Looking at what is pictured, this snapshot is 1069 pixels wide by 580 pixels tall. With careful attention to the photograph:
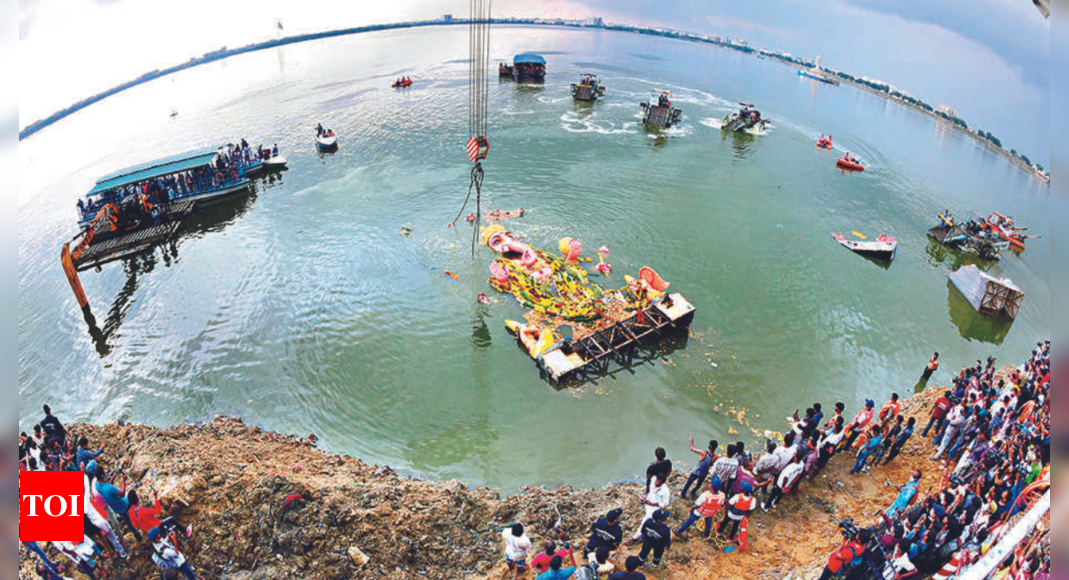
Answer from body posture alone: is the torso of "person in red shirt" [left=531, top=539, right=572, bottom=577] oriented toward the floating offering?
yes

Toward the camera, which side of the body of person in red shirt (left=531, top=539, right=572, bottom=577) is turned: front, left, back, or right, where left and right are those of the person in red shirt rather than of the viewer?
back

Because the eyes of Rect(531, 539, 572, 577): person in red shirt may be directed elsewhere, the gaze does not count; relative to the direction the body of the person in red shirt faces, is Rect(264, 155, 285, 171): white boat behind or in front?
in front

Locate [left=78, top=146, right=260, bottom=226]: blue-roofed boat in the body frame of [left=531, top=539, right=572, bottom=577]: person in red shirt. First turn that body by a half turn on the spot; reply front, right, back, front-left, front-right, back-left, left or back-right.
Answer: back-right

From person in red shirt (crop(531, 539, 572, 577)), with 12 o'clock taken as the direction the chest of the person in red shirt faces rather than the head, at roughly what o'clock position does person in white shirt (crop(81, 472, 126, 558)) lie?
The person in white shirt is roughly at 9 o'clock from the person in red shirt.

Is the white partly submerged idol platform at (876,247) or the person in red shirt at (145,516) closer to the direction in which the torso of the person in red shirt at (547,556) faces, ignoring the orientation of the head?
the white partly submerged idol platform

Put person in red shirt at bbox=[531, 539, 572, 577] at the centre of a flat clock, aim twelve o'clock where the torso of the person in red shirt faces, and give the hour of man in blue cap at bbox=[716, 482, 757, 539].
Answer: The man in blue cap is roughly at 2 o'clock from the person in red shirt.

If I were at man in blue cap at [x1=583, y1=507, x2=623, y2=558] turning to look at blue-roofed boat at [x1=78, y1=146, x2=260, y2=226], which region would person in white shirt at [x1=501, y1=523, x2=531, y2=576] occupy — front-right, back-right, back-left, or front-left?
front-left

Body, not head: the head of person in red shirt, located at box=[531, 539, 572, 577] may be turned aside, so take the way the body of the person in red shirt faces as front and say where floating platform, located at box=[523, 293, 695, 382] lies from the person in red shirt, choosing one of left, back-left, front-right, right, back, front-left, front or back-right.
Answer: front

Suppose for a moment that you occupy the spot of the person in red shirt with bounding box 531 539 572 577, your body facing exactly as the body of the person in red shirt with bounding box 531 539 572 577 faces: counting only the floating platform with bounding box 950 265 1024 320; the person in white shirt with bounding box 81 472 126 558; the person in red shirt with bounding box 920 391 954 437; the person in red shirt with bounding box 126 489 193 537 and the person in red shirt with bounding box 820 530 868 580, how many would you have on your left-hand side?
2

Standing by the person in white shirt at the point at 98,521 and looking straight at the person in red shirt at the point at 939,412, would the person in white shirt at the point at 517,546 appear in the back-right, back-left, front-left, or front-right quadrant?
front-right

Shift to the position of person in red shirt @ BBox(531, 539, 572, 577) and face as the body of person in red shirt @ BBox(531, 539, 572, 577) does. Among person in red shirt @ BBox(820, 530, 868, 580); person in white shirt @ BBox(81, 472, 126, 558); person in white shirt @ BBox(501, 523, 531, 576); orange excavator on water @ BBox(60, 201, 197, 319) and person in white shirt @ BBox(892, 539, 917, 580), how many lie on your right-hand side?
2

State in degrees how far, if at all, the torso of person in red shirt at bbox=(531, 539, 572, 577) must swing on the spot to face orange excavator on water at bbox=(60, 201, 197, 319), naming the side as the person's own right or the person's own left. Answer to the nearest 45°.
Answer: approximately 45° to the person's own left

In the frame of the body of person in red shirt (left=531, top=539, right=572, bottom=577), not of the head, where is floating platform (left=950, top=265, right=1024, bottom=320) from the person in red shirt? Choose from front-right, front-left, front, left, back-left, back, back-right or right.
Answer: front-right

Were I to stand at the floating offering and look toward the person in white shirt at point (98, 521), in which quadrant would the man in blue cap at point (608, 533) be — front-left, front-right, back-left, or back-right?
front-left

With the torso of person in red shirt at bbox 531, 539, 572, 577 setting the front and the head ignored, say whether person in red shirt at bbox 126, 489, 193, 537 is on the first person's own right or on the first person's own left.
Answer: on the first person's own left
